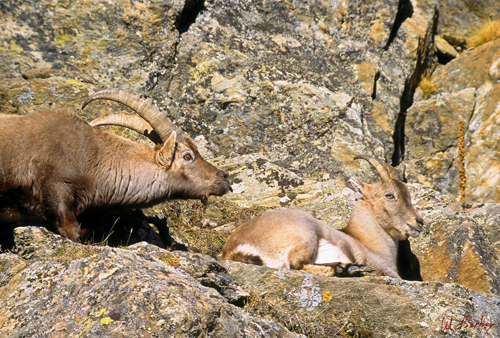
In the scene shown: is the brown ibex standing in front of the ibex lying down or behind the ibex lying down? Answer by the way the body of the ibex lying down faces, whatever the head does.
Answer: behind

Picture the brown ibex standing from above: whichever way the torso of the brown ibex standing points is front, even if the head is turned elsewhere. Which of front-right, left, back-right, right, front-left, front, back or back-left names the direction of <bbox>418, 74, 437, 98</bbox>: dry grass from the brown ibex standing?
front-left

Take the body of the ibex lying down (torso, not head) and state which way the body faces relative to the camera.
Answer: to the viewer's right

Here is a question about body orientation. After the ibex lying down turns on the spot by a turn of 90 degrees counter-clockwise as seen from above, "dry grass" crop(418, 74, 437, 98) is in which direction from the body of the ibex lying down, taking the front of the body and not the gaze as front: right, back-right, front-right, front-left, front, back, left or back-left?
front

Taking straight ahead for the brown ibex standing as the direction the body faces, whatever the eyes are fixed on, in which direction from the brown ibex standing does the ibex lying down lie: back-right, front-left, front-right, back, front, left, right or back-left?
front

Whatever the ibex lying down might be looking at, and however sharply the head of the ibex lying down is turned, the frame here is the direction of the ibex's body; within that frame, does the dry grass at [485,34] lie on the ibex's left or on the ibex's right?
on the ibex's left

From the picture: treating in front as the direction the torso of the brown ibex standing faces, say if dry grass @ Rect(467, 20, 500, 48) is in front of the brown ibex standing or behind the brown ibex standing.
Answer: in front

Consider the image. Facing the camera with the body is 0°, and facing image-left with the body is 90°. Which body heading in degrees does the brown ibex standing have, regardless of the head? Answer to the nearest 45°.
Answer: approximately 270°
